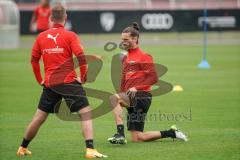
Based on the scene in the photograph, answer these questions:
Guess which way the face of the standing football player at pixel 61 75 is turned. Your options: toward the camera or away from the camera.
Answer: away from the camera

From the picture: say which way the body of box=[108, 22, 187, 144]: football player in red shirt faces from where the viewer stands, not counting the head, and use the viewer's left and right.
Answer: facing the viewer and to the left of the viewer

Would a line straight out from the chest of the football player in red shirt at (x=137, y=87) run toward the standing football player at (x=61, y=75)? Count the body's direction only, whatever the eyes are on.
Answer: yes

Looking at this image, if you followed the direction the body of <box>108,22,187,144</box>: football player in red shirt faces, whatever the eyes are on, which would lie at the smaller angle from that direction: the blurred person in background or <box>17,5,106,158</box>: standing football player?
the standing football player

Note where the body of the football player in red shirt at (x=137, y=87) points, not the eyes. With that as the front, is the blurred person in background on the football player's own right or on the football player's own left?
on the football player's own right
